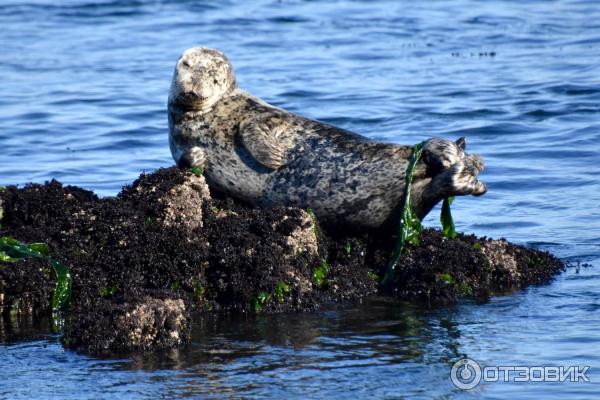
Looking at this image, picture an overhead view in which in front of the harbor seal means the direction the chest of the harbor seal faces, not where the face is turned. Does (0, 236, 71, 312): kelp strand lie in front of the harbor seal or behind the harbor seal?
in front

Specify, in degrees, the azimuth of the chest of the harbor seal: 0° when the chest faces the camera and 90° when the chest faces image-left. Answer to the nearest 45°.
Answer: approximately 90°

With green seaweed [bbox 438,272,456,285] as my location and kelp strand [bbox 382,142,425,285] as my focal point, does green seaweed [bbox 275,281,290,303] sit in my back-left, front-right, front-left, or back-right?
front-left
